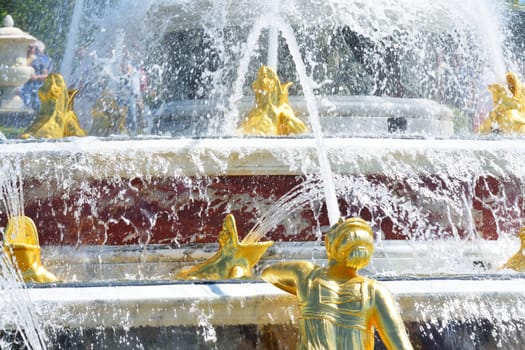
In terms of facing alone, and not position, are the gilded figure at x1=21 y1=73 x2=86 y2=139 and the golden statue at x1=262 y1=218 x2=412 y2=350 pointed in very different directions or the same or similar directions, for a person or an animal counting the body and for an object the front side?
very different directions

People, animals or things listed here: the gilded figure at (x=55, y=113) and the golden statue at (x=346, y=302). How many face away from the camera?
1

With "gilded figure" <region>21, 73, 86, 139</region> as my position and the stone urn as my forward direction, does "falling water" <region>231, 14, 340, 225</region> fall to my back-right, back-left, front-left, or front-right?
back-right

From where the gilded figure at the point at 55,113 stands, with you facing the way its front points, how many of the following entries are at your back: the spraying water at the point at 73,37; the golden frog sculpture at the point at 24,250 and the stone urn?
2

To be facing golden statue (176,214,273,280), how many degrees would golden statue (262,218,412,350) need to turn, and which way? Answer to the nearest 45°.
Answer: approximately 45° to its left

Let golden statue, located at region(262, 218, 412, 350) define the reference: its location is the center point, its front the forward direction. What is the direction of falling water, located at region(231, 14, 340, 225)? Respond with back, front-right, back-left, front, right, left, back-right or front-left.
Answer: front

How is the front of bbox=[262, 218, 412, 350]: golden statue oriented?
away from the camera

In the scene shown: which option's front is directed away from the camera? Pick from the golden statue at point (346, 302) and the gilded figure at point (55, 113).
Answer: the golden statue

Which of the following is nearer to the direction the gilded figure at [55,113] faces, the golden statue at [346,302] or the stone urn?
the golden statue

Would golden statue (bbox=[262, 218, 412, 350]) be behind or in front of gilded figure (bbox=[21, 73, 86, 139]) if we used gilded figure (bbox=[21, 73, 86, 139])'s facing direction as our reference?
in front
